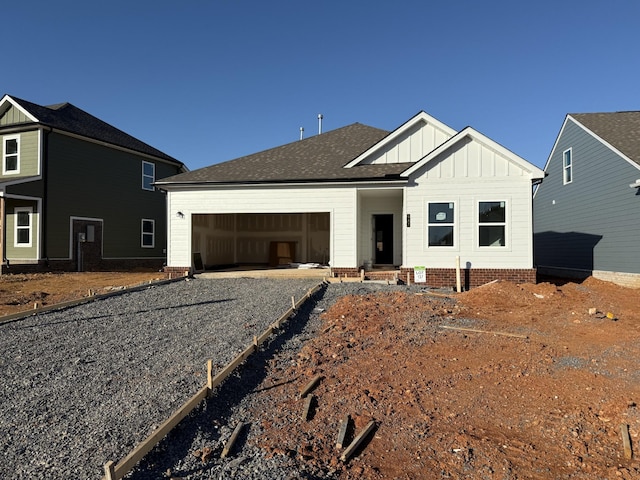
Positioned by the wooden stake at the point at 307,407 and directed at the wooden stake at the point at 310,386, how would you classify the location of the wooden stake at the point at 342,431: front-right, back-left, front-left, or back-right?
back-right

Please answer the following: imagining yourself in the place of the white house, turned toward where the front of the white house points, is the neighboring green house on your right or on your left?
on your right

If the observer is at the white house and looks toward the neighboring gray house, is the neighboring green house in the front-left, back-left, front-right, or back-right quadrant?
back-left

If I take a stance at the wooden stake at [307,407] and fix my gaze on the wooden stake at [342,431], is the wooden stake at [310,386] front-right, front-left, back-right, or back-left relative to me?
back-left

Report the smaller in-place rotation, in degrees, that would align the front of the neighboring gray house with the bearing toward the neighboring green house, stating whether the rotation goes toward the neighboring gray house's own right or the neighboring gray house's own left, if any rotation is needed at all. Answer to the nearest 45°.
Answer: approximately 90° to the neighboring gray house's own right

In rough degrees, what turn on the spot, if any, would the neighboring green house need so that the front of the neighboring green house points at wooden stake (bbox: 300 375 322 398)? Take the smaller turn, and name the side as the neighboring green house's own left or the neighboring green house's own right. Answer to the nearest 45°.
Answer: approximately 45° to the neighboring green house's own left

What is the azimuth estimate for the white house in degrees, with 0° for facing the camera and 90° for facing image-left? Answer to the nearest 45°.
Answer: approximately 0°

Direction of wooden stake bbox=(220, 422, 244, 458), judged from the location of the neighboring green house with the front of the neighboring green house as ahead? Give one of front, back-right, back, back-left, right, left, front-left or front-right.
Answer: front-left

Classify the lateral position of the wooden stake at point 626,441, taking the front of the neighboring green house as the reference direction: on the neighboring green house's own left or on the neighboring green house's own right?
on the neighboring green house's own left
